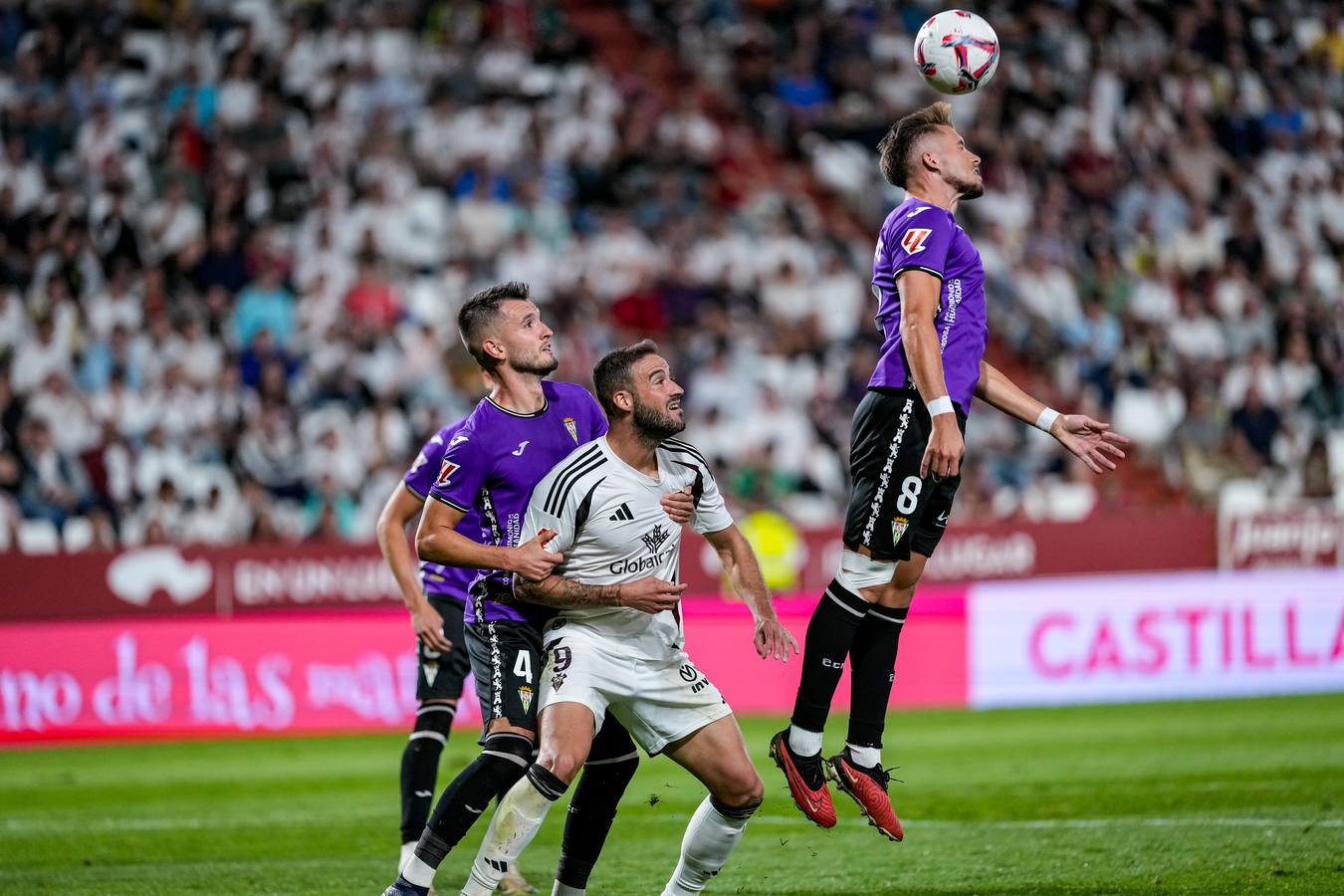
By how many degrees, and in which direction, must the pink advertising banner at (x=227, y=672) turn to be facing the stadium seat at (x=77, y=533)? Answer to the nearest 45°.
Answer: approximately 135° to its right

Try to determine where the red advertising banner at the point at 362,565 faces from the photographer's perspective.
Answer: facing the viewer

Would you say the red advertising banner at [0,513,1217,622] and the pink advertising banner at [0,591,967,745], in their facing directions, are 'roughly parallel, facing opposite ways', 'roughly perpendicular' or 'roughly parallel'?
roughly parallel

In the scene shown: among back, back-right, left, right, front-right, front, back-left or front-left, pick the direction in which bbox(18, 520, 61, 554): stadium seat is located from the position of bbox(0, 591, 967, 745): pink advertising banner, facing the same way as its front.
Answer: back-right

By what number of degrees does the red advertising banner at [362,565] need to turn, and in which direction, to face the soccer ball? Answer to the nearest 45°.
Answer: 0° — it already faces it

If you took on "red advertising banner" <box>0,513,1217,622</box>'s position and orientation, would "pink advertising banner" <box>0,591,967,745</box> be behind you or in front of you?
in front

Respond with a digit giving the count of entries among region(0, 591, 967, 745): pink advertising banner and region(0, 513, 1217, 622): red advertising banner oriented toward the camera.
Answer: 2

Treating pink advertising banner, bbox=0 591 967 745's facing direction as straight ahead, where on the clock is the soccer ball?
The soccer ball is roughly at 11 o'clock from the pink advertising banner.

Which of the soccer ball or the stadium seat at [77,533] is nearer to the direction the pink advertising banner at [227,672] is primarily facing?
the soccer ball
